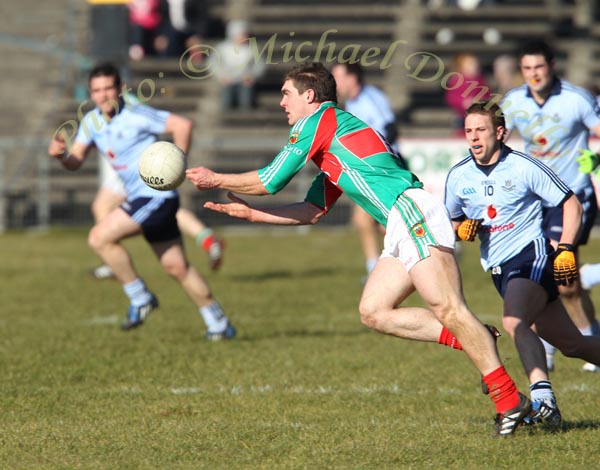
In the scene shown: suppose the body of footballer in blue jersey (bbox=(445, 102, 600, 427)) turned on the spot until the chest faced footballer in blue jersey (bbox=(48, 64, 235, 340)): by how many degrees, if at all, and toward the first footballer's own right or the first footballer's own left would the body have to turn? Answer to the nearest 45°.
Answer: approximately 90° to the first footballer's own right

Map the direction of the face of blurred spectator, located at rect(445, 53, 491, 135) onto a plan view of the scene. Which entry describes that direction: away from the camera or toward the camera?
toward the camera

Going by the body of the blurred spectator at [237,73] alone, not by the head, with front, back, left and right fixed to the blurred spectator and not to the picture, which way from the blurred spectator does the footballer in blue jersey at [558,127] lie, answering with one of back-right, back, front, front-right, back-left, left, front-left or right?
front

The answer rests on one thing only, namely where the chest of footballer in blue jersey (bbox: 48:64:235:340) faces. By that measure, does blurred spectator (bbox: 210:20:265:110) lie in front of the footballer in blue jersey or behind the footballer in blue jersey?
behind

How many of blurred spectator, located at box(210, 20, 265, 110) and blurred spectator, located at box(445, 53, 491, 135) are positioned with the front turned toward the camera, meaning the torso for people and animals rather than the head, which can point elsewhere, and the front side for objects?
2

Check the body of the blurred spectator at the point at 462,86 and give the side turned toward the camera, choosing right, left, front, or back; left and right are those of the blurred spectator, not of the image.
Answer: front

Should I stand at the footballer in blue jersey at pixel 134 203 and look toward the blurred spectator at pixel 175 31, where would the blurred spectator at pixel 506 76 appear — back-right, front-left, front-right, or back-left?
front-right

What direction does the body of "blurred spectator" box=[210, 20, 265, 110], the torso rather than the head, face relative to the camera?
toward the camera

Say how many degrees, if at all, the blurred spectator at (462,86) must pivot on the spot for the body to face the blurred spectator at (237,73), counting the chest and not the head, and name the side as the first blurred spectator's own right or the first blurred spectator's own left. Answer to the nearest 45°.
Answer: approximately 90° to the first blurred spectator's own right

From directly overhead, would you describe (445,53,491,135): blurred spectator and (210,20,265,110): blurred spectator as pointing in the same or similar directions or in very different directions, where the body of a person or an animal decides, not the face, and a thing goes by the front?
same or similar directions

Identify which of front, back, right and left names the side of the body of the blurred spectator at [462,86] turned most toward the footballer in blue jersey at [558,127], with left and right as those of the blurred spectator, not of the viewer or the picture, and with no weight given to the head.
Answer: front

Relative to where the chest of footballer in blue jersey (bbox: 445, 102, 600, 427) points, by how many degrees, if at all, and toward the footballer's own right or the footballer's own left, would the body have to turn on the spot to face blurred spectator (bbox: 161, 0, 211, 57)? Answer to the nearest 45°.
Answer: approximately 90° to the footballer's own right

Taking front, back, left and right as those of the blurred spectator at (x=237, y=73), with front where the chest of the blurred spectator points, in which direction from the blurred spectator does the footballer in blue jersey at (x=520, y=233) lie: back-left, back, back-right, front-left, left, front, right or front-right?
front
